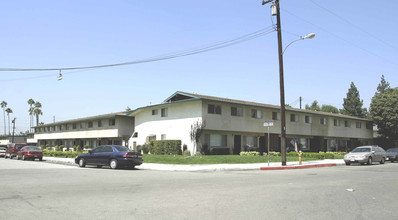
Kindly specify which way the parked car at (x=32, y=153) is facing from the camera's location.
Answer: facing away from the viewer and to the left of the viewer

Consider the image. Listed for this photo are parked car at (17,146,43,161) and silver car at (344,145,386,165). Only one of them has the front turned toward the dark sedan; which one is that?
the silver car

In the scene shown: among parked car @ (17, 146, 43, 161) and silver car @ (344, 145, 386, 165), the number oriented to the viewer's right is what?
0

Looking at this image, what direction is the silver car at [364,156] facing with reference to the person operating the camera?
facing the viewer and to the left of the viewer

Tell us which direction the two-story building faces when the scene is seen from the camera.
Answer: facing the viewer and to the right of the viewer

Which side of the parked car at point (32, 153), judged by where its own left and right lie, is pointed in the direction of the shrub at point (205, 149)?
back

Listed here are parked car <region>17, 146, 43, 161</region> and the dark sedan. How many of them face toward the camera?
0

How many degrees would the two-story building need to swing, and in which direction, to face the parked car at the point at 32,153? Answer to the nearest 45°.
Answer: approximately 135° to its right

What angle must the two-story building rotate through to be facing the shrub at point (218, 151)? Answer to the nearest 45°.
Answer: approximately 45° to its right

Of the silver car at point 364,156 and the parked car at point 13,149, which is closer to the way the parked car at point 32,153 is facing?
the parked car

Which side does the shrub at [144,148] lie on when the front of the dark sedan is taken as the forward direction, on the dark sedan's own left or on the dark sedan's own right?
on the dark sedan's own right
